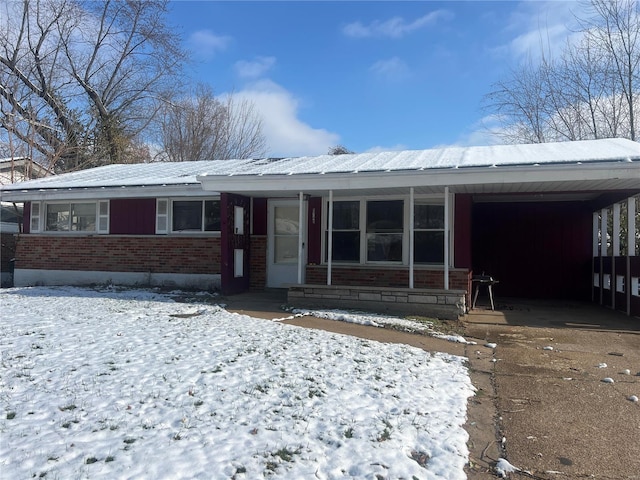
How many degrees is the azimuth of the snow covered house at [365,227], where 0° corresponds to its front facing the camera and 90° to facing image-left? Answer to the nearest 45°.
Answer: approximately 0°
